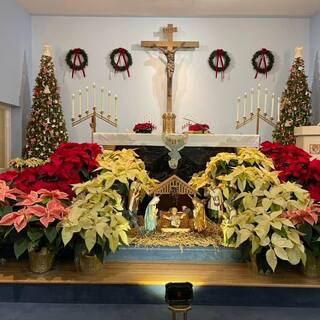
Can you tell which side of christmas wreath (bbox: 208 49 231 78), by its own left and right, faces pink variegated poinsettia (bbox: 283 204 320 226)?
front

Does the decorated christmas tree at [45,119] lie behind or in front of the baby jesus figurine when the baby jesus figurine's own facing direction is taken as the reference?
behind

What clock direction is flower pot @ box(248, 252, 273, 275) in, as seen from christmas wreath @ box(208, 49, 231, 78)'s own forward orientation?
The flower pot is roughly at 12 o'clock from the christmas wreath.

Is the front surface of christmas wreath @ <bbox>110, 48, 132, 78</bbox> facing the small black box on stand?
yes

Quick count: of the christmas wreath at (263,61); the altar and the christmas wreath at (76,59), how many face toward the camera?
3

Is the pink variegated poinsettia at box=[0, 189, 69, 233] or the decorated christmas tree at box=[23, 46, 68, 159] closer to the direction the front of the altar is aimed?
the pink variegated poinsettia

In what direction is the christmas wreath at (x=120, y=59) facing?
toward the camera

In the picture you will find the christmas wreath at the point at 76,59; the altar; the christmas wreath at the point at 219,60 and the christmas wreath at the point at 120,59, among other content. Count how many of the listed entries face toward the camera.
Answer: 4

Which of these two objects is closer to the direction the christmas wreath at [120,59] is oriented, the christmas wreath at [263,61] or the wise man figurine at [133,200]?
the wise man figurine

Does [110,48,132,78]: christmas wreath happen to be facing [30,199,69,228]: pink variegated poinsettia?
yes

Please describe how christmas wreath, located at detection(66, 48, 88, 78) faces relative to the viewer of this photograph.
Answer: facing the viewer

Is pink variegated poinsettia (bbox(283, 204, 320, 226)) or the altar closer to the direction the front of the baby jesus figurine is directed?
the pink variegated poinsettia

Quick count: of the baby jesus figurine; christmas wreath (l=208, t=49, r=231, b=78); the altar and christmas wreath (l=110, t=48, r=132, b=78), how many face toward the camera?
4

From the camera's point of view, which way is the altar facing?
toward the camera

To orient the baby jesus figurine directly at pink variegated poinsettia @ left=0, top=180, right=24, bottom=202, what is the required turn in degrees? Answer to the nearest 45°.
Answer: approximately 45° to its right

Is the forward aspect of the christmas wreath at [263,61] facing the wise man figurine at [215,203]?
yes

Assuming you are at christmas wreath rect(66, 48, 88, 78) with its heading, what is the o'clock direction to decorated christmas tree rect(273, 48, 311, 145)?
The decorated christmas tree is roughly at 10 o'clock from the christmas wreath.
